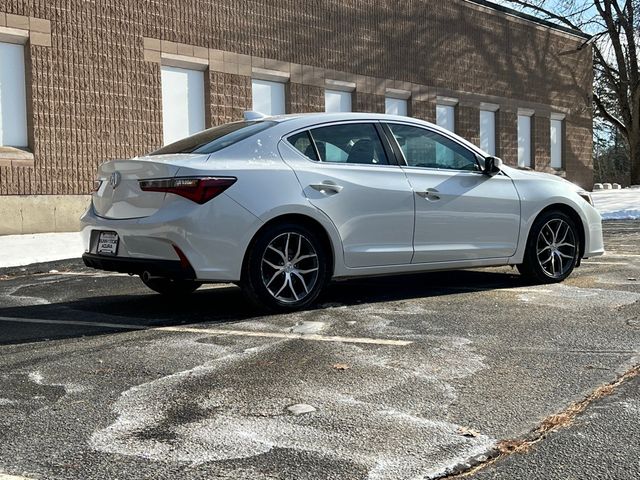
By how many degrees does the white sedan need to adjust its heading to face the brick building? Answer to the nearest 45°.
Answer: approximately 45° to its left

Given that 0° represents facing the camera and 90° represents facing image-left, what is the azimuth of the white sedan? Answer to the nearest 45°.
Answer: approximately 225°
